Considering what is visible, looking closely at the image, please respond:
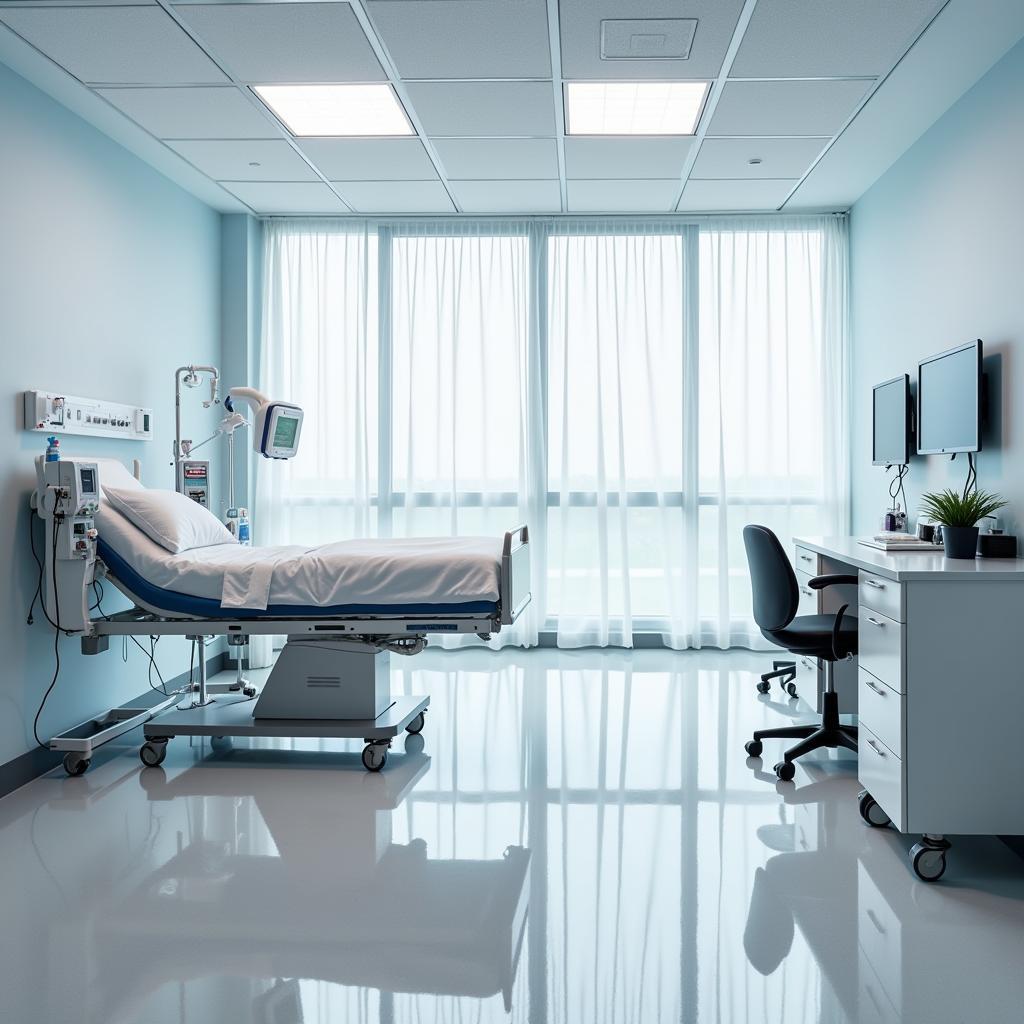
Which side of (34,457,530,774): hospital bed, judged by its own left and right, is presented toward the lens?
right

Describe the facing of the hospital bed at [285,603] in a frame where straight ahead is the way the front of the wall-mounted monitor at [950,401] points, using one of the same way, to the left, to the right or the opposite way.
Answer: the opposite way

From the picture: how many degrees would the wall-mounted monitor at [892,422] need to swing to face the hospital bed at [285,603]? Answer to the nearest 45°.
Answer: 0° — it already faces it

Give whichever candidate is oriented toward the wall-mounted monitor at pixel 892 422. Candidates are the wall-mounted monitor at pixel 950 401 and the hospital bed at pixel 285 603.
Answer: the hospital bed

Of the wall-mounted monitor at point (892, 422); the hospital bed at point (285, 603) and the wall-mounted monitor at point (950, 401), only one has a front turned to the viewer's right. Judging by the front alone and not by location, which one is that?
the hospital bed

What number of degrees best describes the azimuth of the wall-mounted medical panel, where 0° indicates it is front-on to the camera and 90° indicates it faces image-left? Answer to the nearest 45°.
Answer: approximately 315°

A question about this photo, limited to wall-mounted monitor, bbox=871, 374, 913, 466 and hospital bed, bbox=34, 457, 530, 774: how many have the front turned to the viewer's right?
1

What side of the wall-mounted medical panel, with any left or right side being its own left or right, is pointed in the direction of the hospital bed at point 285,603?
front

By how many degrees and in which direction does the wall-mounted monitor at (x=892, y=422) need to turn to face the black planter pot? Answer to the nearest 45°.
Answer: approximately 45° to its left

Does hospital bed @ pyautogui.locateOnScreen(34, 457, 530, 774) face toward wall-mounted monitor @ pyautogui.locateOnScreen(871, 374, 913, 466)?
yes

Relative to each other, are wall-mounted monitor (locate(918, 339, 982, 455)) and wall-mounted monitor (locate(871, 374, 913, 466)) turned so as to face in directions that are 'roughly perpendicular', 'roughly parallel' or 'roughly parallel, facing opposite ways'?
roughly parallel

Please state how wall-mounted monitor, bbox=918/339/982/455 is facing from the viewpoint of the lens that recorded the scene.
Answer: facing the viewer and to the left of the viewer

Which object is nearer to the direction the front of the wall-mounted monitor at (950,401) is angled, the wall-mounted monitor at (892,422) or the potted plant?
the potted plant

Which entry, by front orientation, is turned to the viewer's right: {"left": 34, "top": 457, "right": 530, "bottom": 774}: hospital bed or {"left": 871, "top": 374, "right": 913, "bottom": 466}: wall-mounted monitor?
the hospital bed
